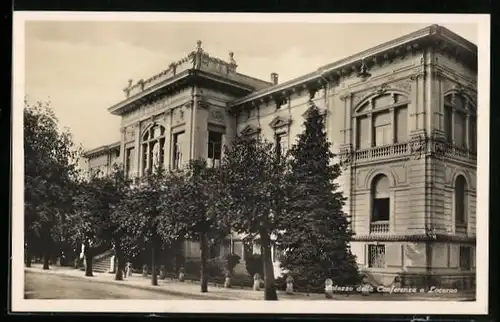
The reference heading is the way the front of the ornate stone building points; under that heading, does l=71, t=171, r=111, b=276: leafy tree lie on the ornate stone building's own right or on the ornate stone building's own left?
on the ornate stone building's own right
